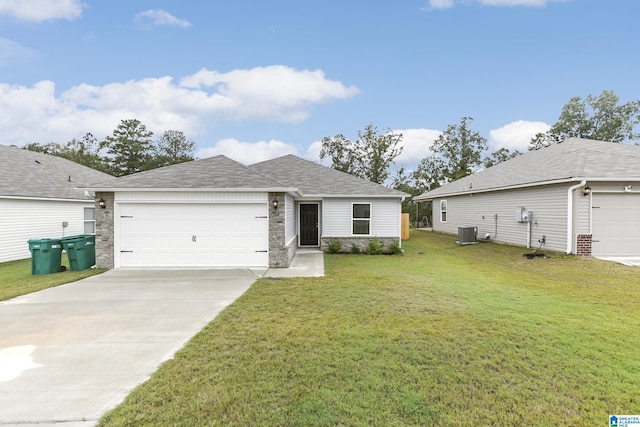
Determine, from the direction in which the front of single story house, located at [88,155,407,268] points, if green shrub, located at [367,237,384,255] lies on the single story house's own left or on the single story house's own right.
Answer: on the single story house's own left

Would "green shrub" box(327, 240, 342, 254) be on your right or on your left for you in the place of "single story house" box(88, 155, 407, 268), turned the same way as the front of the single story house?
on your left

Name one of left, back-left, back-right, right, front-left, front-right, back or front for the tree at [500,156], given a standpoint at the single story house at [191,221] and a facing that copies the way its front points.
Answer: back-left

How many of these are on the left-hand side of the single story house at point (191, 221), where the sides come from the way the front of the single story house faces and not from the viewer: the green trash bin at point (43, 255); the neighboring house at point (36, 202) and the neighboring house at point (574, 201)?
1

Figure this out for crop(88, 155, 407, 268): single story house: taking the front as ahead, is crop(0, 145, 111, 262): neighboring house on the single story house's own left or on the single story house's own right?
on the single story house's own right

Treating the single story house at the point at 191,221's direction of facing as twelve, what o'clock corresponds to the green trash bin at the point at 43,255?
The green trash bin is roughly at 3 o'clock from the single story house.

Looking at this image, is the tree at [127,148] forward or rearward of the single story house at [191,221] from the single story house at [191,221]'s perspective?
rearward

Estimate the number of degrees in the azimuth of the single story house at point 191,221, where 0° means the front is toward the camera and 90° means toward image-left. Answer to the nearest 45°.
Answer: approximately 0°

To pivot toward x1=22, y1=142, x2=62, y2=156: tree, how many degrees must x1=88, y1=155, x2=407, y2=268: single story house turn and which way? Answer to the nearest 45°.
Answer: approximately 135° to its right

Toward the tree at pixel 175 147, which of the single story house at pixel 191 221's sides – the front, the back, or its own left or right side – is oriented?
back
